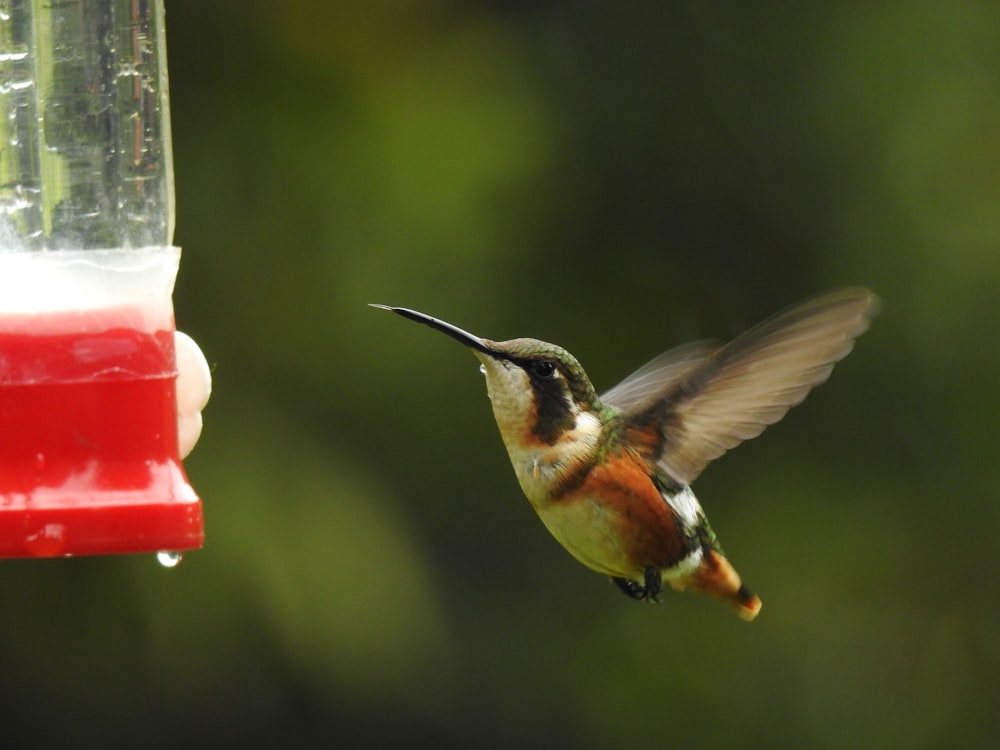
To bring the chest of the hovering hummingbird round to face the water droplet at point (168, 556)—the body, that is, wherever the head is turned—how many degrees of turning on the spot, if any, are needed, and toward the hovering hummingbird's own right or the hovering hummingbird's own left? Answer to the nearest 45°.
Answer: approximately 45° to the hovering hummingbird's own left

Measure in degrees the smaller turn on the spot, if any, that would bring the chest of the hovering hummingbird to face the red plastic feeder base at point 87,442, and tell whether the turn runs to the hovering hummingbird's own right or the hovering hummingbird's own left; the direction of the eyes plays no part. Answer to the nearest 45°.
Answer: approximately 45° to the hovering hummingbird's own left

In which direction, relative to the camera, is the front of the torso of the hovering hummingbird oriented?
to the viewer's left
